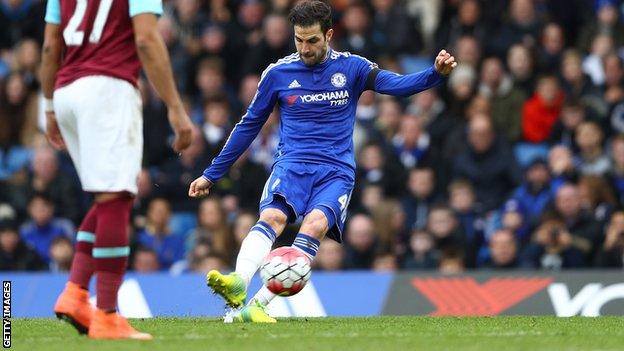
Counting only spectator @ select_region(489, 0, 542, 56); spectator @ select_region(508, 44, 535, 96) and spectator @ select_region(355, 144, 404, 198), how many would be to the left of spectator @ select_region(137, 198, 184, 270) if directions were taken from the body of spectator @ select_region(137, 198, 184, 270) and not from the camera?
3

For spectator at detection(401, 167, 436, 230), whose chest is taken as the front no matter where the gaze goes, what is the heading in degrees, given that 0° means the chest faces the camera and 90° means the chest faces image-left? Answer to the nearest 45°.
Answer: approximately 0°

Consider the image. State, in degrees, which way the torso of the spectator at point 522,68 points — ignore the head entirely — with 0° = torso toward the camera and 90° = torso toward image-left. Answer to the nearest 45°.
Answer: approximately 0°

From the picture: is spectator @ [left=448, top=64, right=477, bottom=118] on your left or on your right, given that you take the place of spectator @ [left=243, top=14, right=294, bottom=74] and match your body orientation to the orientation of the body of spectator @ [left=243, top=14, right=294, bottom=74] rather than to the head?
on your left

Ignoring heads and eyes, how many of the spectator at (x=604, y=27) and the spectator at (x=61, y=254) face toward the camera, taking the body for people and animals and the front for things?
2
